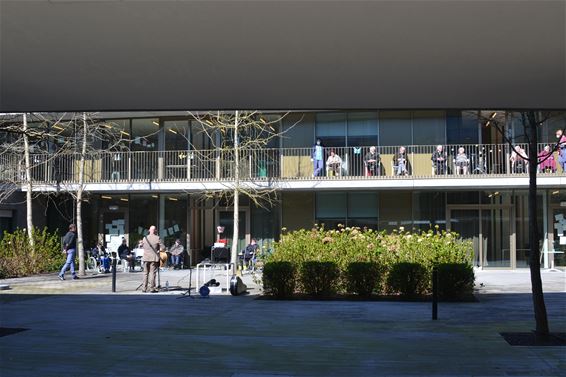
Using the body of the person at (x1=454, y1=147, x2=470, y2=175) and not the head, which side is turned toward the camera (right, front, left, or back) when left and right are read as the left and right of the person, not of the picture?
front

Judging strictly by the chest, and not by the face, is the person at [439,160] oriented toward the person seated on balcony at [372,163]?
no

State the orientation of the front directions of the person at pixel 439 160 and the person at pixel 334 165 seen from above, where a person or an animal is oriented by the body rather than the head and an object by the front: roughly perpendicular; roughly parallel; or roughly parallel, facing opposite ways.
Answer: roughly parallel

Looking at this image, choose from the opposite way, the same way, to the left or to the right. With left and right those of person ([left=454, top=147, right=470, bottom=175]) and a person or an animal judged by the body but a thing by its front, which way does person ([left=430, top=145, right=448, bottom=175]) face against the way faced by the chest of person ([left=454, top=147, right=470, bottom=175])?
the same way

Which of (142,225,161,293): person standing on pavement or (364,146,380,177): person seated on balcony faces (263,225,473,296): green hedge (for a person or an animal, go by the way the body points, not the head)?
the person seated on balcony

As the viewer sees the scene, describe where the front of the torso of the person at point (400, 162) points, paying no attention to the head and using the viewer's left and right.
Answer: facing the viewer

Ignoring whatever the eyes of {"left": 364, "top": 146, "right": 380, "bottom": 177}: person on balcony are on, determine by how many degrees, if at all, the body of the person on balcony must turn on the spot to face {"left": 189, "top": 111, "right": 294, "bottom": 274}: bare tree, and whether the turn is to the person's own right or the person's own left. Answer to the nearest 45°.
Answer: approximately 90° to the person's own right

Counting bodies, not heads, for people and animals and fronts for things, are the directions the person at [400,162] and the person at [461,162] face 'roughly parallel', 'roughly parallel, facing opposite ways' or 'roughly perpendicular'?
roughly parallel

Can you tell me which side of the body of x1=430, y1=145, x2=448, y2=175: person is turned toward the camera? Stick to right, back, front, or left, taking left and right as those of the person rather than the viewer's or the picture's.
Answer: front

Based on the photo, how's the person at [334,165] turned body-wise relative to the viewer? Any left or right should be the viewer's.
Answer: facing the viewer
